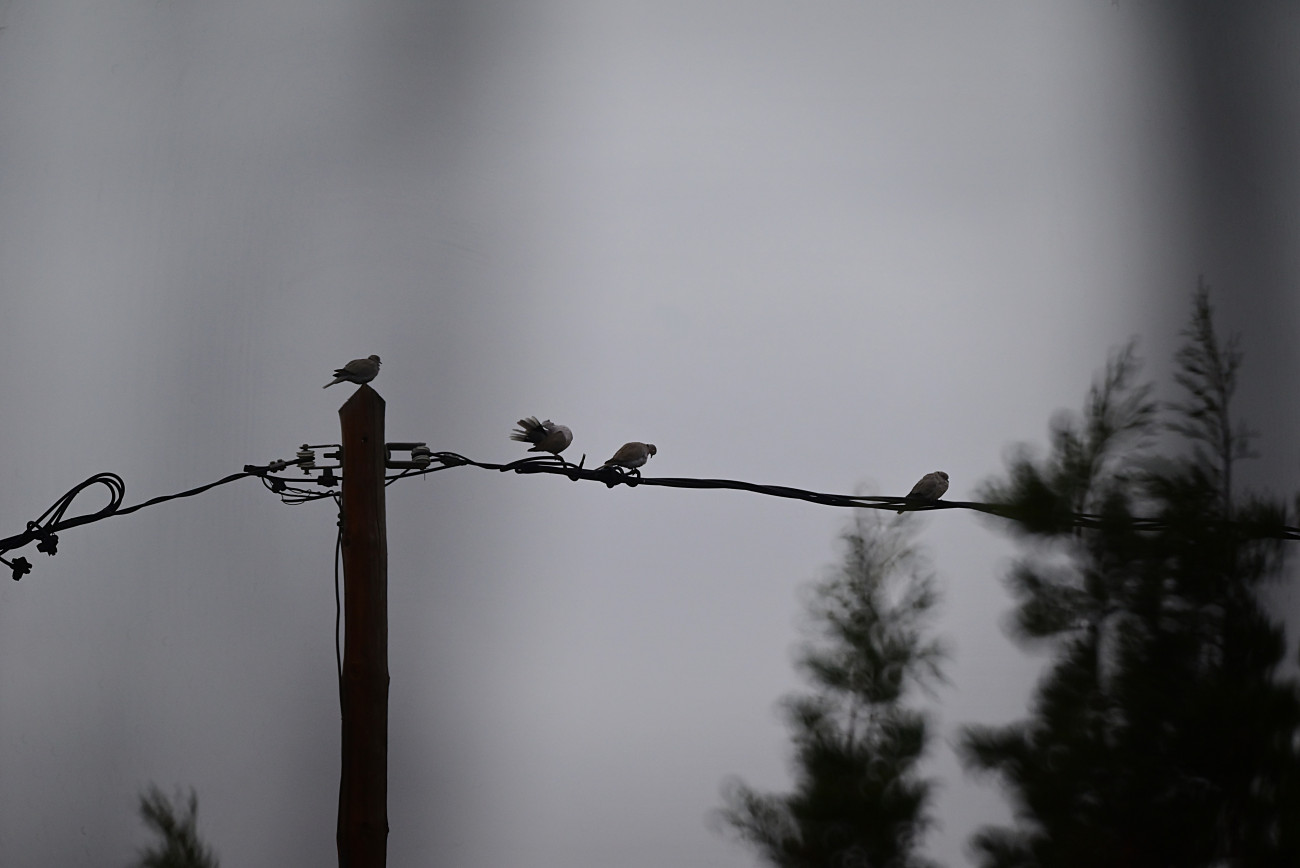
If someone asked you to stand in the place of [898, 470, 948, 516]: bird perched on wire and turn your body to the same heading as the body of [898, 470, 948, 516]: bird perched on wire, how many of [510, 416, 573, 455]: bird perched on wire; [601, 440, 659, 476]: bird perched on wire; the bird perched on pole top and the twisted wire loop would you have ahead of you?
0

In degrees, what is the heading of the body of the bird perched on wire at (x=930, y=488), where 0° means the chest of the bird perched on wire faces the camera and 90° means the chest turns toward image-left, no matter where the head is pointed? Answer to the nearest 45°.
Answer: approximately 270°

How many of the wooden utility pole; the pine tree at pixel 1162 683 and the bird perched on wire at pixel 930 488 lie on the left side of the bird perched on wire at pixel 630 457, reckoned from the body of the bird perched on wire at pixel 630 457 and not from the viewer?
0

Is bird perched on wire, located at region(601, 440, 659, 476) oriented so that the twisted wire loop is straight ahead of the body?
no

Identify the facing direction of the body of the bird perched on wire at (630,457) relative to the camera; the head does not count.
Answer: to the viewer's right

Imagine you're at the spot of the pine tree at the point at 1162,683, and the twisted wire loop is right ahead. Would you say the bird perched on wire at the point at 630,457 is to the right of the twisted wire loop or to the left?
right

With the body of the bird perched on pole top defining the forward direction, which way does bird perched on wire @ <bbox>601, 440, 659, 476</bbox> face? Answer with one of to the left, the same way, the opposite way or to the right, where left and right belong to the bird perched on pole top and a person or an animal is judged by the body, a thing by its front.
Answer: the same way

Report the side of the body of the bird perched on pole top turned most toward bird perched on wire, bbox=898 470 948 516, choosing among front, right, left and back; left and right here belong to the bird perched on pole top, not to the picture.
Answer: front

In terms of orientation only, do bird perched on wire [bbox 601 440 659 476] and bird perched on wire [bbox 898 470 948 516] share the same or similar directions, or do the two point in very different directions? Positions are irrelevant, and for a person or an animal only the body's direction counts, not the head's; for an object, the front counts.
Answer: same or similar directions

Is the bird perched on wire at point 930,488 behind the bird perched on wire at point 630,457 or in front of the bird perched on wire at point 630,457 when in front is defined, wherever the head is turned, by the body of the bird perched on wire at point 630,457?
in front

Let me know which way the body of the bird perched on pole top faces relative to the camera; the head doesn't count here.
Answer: to the viewer's right

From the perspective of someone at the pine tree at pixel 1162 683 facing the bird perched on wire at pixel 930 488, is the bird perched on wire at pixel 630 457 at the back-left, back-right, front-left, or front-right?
front-left

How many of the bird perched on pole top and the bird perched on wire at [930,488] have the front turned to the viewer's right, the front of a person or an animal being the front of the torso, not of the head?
2

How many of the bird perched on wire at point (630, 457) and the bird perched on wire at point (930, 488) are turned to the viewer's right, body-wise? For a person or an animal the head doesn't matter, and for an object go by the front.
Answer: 2
